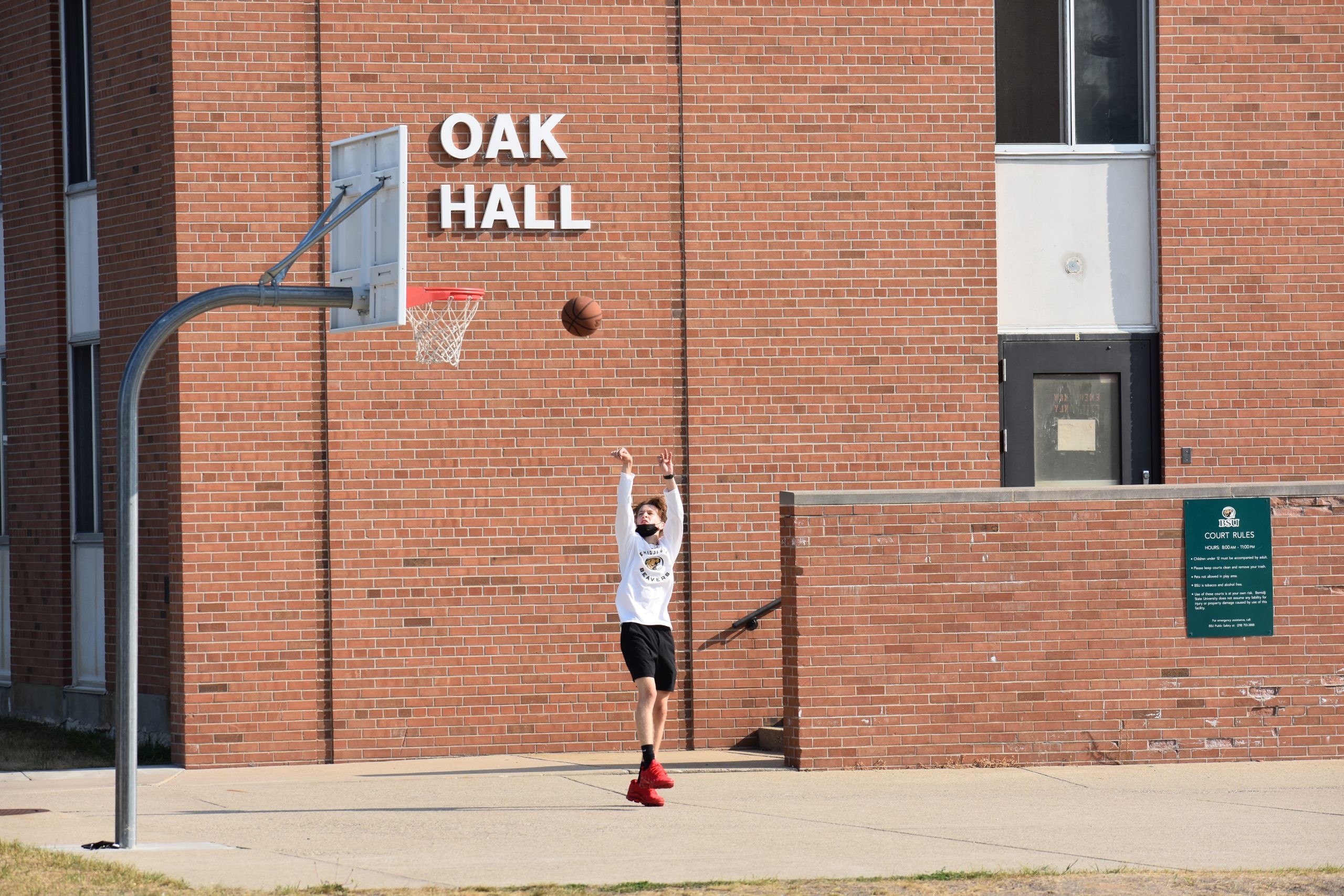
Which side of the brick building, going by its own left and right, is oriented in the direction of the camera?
front

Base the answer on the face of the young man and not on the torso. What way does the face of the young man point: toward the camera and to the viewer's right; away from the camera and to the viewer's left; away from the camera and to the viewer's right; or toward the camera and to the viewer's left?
toward the camera and to the viewer's left

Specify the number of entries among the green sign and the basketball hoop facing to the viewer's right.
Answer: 1

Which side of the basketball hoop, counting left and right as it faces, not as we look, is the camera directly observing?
right

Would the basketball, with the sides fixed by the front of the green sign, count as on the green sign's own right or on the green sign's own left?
on the green sign's own right

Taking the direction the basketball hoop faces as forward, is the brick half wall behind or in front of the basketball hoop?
in front

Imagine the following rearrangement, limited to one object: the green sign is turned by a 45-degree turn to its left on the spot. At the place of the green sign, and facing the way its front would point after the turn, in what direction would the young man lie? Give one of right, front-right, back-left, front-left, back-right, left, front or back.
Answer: right

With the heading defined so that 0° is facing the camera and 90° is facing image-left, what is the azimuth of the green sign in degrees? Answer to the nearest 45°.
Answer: approximately 0°

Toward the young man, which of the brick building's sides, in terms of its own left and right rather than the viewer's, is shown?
front

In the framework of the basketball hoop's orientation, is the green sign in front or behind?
in front

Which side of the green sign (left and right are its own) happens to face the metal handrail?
right
